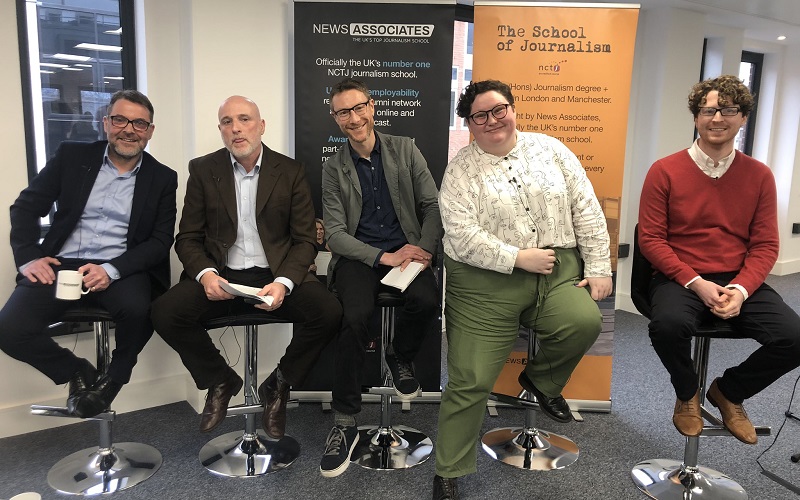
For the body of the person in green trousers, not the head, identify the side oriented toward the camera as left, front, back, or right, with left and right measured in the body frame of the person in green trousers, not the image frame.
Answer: front

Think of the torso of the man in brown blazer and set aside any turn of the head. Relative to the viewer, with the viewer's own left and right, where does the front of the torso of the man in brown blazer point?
facing the viewer

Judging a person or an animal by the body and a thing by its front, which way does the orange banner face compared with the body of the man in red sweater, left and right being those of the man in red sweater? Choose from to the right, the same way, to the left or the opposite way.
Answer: the same way

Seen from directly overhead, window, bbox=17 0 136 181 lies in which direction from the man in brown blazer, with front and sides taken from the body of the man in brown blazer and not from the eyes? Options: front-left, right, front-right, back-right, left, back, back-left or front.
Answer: back-right

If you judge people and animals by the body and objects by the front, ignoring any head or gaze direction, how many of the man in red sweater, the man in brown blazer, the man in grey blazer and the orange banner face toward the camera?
4

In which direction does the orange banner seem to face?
toward the camera

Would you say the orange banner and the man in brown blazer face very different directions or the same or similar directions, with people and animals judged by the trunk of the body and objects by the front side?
same or similar directions

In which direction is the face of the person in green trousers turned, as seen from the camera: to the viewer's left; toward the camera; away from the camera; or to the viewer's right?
toward the camera

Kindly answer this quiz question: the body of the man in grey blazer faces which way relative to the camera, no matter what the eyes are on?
toward the camera

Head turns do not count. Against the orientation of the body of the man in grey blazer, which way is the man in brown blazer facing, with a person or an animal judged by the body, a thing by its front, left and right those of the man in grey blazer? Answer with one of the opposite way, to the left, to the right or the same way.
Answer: the same way

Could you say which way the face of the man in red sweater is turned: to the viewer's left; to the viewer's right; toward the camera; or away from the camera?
toward the camera

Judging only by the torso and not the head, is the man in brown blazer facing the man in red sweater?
no
